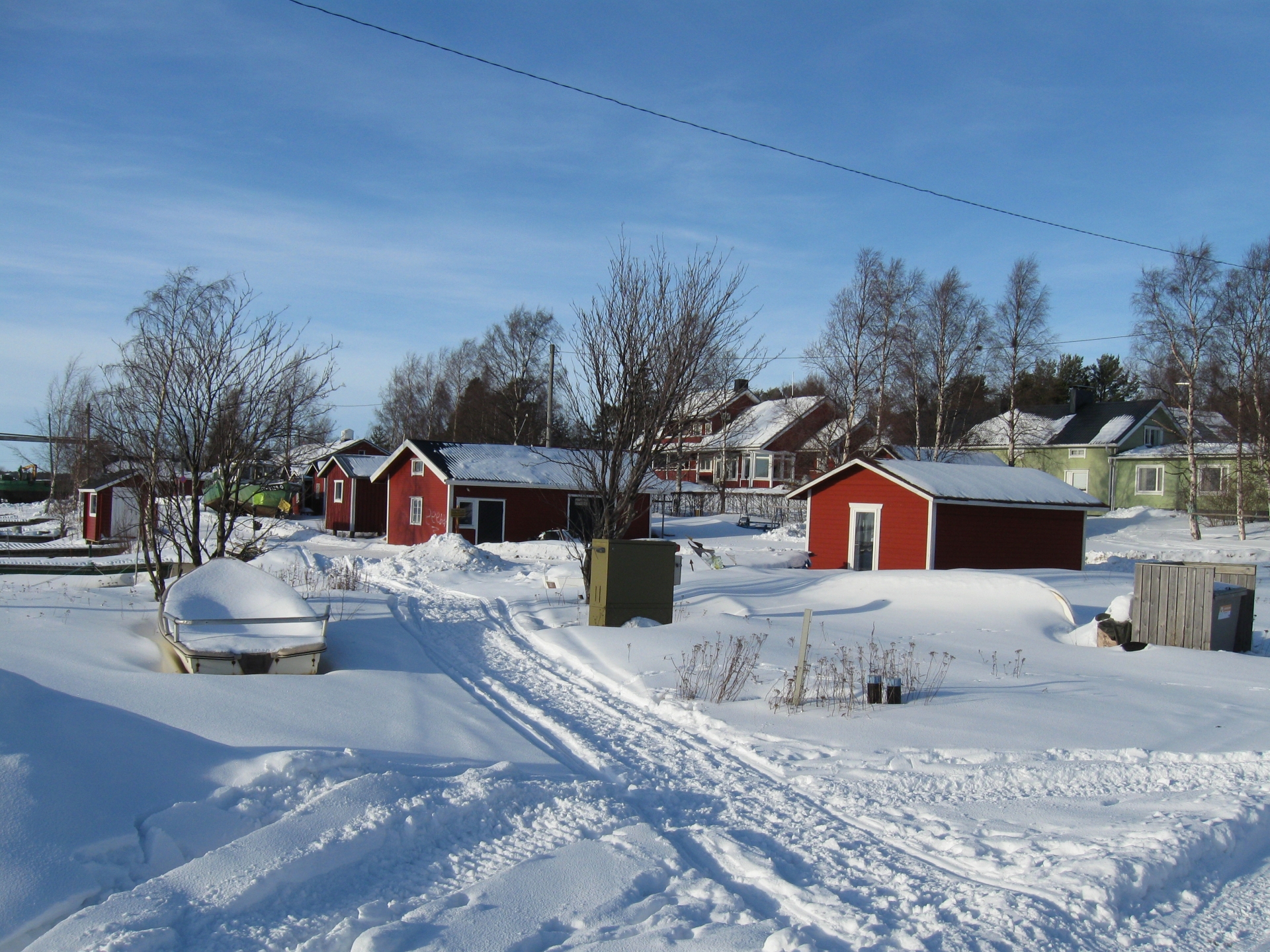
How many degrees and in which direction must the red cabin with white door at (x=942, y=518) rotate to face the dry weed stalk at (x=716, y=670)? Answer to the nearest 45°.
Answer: approximately 45° to its left

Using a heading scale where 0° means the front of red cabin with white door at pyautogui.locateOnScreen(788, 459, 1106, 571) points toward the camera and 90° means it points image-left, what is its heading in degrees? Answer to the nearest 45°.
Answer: approximately 45°

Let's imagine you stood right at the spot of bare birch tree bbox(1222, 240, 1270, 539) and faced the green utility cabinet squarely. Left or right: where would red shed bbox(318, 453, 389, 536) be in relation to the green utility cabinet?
right

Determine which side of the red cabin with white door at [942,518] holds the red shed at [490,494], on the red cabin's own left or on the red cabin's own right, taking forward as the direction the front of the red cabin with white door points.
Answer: on the red cabin's own right

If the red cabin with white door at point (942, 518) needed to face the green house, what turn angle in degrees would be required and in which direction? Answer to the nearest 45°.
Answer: approximately 135° to its right

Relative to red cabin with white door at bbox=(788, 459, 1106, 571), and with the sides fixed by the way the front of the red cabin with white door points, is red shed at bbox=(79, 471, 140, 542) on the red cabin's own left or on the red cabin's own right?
on the red cabin's own right

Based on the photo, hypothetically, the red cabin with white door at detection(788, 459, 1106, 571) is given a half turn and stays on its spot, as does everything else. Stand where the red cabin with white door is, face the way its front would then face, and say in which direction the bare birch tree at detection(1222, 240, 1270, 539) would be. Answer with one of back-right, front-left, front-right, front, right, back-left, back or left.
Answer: front
